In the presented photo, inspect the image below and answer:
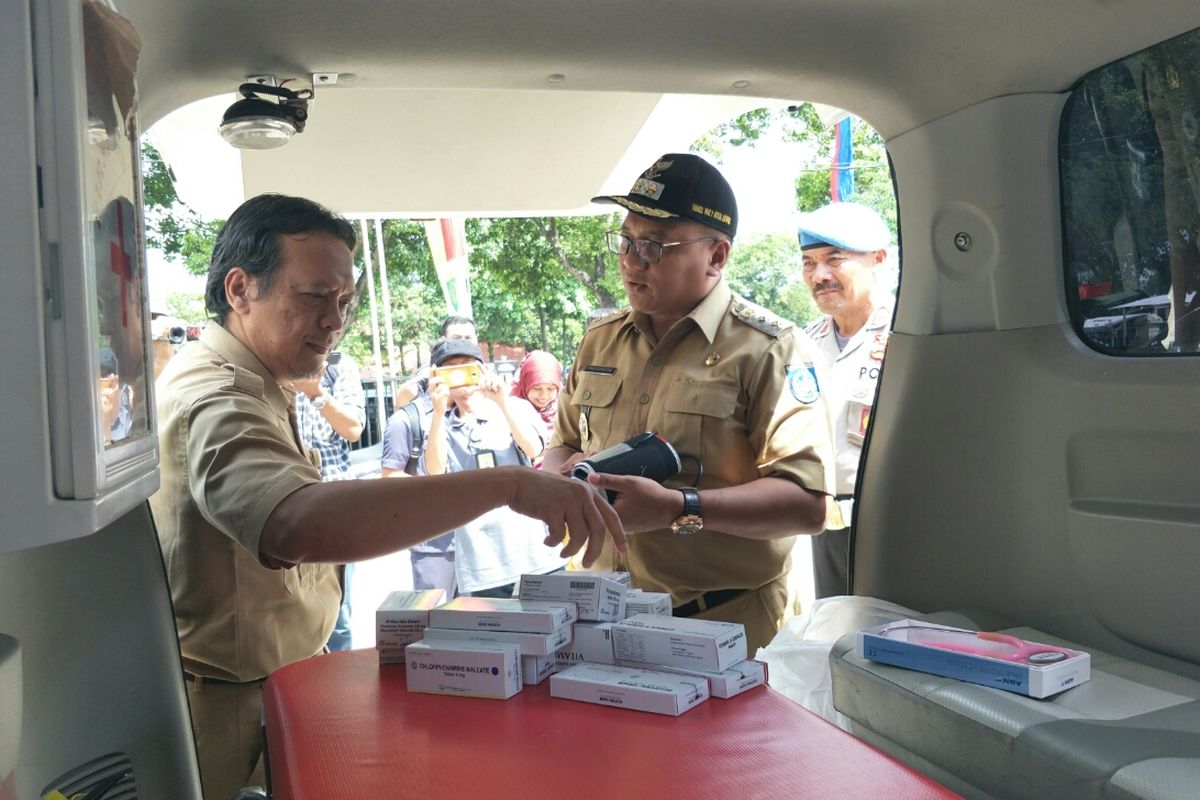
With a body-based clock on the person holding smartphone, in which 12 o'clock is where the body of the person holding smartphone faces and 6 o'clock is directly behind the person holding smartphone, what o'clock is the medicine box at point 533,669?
The medicine box is roughly at 12 o'clock from the person holding smartphone.

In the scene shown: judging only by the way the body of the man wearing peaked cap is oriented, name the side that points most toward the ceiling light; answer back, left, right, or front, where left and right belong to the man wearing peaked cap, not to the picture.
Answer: front

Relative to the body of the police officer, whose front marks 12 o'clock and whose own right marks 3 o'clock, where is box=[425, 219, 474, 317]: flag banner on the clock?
The flag banner is roughly at 3 o'clock from the police officer.

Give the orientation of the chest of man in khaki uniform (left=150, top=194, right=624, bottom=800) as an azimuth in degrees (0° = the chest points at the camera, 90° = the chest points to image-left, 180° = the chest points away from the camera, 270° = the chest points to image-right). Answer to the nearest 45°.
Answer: approximately 270°

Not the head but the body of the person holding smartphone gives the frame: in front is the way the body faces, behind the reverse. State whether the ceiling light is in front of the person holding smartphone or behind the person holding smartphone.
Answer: in front

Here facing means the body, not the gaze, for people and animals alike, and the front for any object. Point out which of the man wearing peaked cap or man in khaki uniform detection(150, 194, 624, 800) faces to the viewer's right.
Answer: the man in khaki uniform

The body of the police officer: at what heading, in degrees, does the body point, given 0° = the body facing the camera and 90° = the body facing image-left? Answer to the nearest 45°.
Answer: approximately 45°

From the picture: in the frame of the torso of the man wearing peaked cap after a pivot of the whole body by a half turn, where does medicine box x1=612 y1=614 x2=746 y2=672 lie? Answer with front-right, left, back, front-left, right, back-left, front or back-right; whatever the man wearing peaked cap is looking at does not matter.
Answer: back-right

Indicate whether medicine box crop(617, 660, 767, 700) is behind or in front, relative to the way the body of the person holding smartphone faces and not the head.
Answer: in front

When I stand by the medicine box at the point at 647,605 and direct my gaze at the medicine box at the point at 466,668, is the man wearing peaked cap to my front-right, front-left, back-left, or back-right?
back-right

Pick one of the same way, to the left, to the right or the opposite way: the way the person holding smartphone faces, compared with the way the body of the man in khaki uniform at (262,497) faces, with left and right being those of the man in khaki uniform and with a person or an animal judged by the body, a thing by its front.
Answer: to the right
